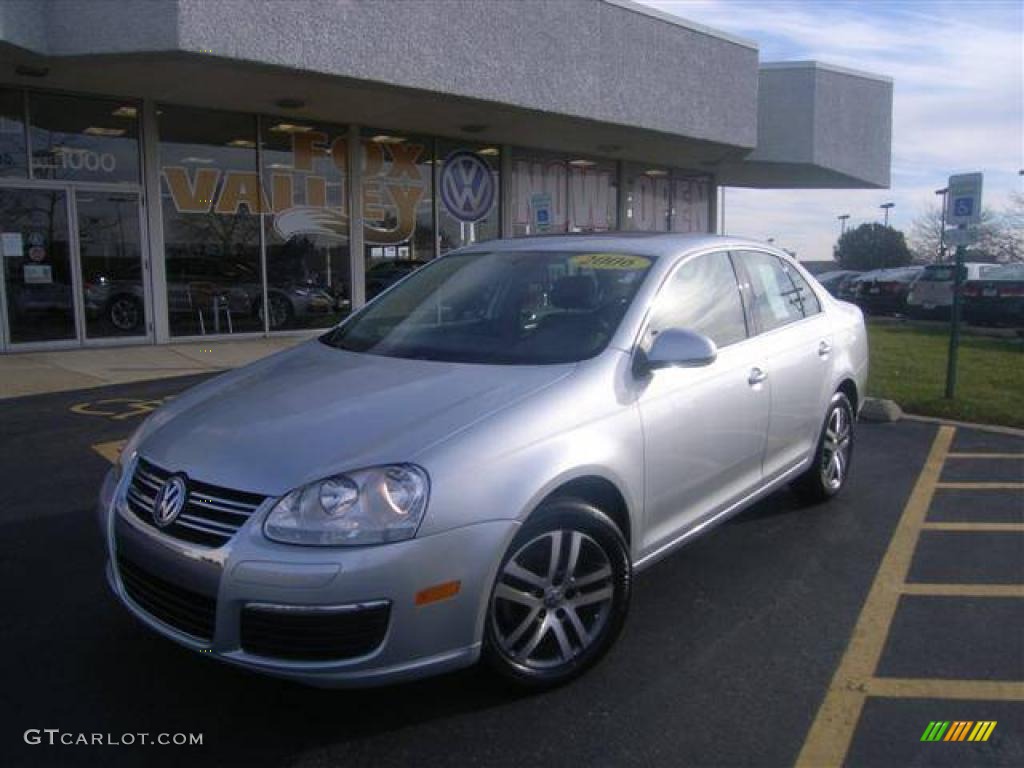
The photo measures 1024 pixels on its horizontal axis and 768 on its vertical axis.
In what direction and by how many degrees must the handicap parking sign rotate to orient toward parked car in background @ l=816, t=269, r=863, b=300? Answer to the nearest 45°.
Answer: approximately 180°

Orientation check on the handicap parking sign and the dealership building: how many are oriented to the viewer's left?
0

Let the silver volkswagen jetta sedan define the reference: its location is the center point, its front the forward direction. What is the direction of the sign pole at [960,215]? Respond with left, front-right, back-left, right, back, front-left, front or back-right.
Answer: back

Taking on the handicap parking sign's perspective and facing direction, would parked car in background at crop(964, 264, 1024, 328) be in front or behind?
behind

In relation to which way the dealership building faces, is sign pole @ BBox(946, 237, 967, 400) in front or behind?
in front

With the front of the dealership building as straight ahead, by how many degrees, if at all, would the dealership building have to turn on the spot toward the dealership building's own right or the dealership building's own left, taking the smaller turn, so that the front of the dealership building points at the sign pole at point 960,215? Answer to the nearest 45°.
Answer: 0° — it already faces it

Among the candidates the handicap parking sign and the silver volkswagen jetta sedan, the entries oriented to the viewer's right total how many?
0
